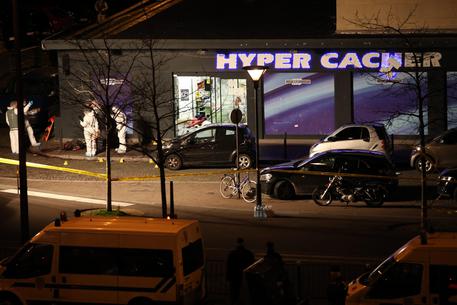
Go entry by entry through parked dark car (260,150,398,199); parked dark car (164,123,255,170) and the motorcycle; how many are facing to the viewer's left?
3

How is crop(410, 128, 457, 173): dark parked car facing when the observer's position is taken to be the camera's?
facing to the left of the viewer

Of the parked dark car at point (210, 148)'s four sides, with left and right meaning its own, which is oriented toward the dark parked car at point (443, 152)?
back

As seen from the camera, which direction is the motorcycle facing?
to the viewer's left

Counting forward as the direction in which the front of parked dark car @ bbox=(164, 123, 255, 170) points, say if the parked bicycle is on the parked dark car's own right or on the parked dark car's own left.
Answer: on the parked dark car's own left

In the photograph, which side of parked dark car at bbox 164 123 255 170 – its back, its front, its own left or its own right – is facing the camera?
left
